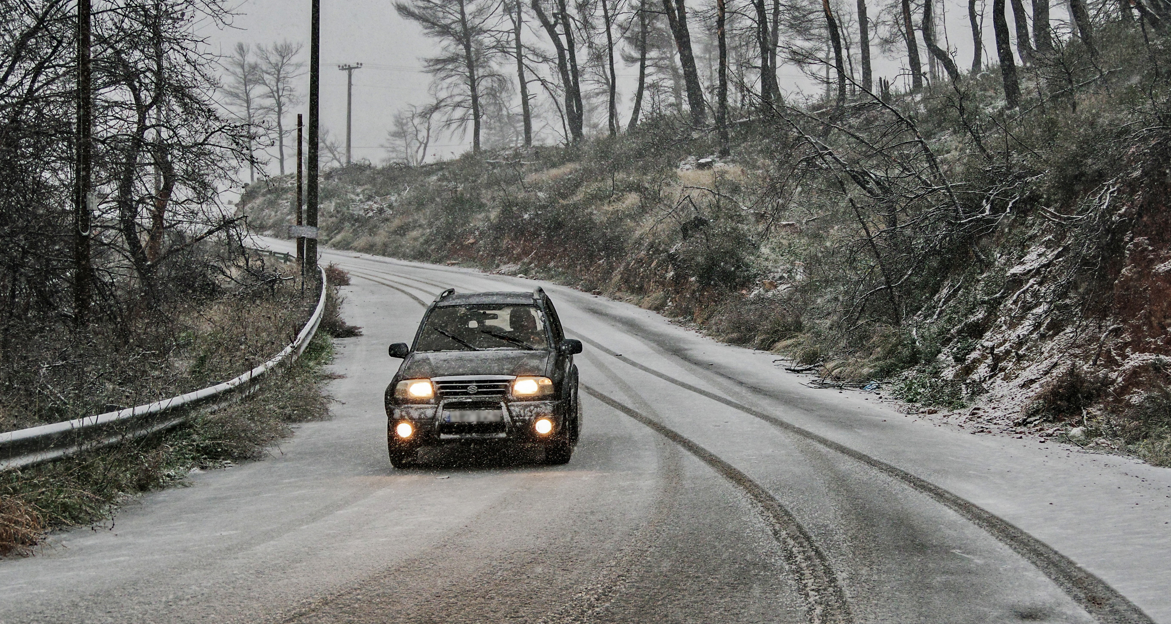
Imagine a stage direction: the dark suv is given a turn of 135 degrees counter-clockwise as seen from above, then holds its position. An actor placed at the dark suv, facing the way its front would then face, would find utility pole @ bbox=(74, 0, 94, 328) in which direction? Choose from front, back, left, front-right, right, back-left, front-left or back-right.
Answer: left

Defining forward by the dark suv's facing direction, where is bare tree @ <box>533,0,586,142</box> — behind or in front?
behind

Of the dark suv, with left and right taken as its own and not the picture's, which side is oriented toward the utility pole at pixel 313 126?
back

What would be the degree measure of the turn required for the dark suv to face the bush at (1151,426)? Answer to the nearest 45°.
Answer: approximately 90° to its left

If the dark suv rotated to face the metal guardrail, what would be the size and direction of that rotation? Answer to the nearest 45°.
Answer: approximately 90° to its right

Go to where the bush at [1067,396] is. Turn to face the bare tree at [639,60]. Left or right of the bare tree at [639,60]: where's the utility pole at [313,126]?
left

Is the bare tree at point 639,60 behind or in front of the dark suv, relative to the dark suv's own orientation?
behind

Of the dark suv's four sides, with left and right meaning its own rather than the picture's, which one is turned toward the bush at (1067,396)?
left

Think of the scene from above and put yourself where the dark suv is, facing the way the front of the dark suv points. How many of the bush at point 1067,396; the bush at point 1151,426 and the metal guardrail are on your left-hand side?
2

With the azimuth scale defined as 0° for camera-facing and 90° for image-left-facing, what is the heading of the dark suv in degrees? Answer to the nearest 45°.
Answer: approximately 0°
